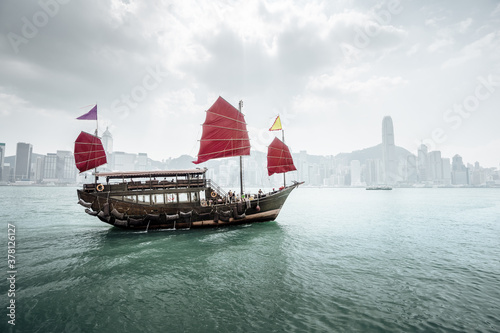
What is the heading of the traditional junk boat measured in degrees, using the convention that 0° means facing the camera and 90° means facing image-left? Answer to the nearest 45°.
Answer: approximately 270°
